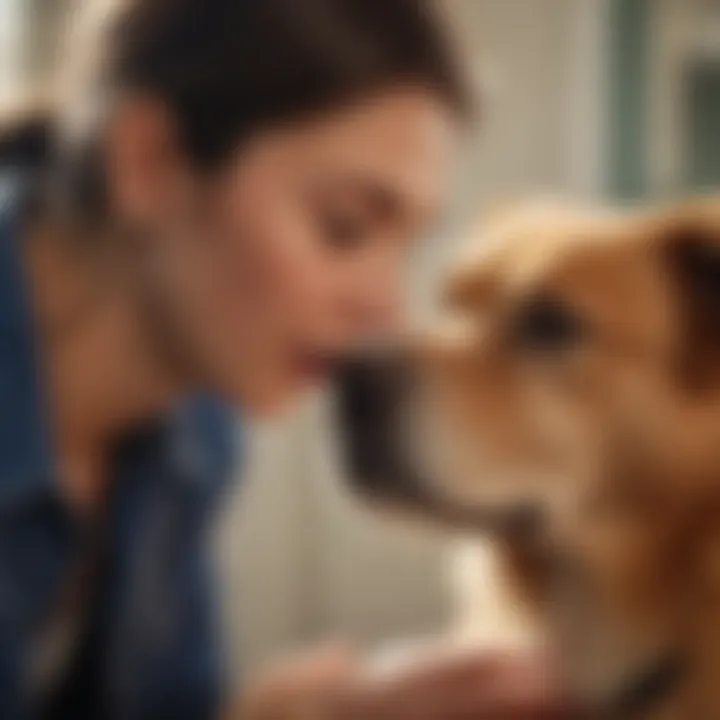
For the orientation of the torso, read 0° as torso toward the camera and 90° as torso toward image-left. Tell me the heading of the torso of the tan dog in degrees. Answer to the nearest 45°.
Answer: approximately 90°
